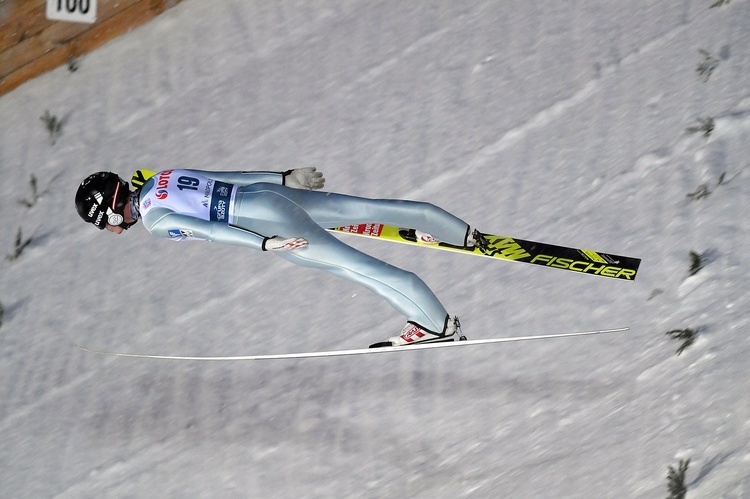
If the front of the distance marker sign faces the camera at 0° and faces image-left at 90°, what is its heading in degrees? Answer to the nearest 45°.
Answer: approximately 0°
